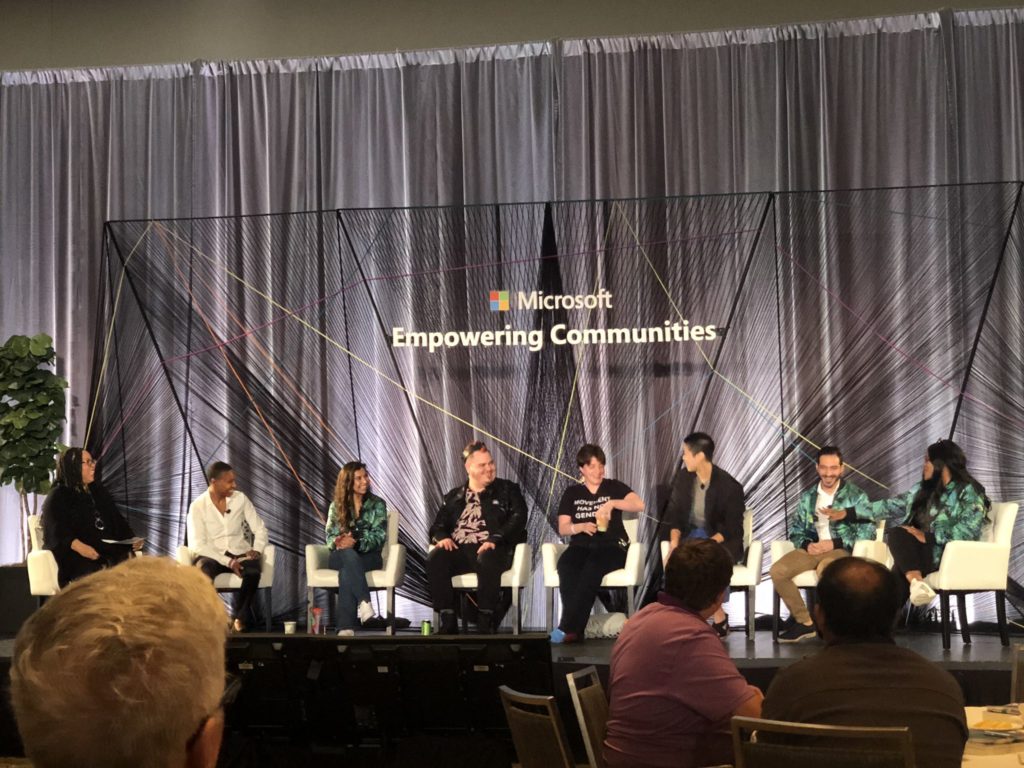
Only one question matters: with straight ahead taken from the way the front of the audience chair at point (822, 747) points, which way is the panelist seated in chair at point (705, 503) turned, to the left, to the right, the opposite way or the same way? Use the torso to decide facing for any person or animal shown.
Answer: the opposite way

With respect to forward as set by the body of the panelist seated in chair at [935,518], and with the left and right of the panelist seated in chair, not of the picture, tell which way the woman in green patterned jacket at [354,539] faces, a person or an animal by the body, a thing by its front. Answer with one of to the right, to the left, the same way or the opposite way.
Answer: to the left

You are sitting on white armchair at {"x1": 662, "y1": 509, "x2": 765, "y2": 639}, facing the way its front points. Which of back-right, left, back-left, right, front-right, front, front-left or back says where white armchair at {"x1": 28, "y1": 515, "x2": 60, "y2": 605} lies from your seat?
right

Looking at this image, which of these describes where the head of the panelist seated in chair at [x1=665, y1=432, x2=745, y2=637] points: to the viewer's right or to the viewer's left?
to the viewer's left

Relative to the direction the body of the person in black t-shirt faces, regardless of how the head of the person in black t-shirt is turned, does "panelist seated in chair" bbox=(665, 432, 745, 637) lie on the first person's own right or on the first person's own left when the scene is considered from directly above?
on the first person's own left

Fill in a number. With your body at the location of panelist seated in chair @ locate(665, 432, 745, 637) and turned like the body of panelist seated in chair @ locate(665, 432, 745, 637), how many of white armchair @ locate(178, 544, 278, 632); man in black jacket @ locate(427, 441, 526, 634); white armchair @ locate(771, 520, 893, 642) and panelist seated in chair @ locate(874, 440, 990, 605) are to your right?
2

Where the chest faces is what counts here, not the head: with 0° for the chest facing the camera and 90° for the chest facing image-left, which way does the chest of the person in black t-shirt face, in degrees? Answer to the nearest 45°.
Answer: approximately 0°

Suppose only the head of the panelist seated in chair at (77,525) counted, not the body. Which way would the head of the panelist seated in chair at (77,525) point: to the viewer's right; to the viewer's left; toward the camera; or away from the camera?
to the viewer's right

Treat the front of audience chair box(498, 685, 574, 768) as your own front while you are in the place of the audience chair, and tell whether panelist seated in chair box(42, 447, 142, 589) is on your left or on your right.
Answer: on your left

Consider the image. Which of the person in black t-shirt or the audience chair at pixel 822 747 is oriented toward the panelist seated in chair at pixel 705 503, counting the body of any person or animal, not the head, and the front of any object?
the audience chair

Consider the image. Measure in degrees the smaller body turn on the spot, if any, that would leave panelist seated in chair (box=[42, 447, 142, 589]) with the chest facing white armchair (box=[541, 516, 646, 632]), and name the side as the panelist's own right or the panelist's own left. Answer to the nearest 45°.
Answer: approximately 45° to the panelist's own left

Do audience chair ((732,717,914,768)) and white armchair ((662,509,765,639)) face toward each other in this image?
yes

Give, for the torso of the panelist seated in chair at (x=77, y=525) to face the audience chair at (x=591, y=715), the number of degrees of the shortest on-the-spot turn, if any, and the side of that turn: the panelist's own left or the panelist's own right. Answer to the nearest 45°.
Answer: approximately 45° to the panelist's own right

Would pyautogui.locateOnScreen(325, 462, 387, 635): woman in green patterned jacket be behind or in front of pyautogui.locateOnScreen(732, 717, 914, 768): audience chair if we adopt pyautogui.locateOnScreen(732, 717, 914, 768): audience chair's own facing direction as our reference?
in front

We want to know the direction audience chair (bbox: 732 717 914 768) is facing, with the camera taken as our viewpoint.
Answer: facing away from the viewer

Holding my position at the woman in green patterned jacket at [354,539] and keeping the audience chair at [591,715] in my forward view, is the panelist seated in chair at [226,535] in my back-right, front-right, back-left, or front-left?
back-right

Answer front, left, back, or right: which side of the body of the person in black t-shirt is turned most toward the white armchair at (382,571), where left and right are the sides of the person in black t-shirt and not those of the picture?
right
